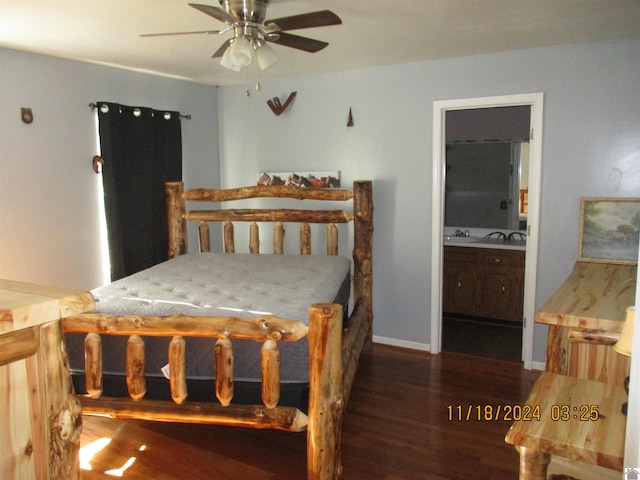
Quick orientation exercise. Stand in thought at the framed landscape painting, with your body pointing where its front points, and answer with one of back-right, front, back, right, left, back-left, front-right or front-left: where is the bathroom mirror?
back-right

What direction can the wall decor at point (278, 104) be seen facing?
toward the camera

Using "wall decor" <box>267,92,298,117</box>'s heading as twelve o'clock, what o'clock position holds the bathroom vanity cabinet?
The bathroom vanity cabinet is roughly at 9 o'clock from the wall decor.

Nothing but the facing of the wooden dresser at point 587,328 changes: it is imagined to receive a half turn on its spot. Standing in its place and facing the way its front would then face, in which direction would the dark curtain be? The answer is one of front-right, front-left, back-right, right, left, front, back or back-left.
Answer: back

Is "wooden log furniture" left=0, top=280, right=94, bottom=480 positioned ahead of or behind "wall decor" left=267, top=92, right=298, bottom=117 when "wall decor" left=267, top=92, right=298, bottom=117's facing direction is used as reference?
ahead

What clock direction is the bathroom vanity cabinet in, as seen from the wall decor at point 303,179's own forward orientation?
The bathroom vanity cabinet is roughly at 9 o'clock from the wall decor.

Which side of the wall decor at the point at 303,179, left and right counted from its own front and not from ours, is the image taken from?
front

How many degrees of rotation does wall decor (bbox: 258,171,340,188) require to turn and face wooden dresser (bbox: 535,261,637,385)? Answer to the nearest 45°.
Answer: approximately 45° to its left

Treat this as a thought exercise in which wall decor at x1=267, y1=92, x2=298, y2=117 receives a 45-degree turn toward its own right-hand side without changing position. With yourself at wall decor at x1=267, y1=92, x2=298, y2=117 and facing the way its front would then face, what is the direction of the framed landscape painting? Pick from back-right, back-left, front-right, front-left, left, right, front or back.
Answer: left

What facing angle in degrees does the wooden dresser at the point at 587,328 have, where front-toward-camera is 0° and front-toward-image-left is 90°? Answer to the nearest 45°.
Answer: approximately 90°

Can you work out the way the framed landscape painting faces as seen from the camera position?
facing the viewer
